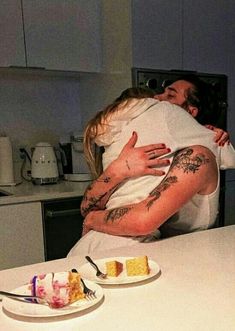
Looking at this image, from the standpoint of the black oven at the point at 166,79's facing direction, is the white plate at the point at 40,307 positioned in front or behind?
in front

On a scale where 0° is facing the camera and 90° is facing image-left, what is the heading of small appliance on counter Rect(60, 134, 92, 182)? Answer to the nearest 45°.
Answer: approximately 45°

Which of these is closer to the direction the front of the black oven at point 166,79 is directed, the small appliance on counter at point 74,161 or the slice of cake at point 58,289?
the slice of cake

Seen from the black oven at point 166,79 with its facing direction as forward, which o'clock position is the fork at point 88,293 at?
The fork is roughly at 12 o'clock from the black oven.

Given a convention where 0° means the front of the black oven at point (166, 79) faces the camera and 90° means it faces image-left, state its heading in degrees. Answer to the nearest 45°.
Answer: approximately 0°

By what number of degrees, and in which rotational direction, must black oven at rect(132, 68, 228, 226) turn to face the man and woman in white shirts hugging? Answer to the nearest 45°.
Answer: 0° — it already faces them

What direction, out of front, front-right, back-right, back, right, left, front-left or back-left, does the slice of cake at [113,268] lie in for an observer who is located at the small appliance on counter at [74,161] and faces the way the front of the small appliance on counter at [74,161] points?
front-left

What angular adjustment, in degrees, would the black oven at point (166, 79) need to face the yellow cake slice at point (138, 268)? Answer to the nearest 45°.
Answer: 0° — it already faces it

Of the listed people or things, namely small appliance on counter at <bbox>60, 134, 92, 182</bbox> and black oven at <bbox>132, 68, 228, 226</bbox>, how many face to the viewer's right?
0

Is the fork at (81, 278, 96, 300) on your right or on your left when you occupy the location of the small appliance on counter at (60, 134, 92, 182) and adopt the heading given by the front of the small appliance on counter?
on your left

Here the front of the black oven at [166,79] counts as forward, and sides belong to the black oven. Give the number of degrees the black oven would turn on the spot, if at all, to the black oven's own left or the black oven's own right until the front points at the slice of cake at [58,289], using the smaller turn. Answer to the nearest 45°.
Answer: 0° — it already faces it

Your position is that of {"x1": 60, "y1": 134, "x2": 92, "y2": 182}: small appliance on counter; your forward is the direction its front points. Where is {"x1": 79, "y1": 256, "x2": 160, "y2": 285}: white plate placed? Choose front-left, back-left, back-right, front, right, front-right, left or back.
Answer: front-left
